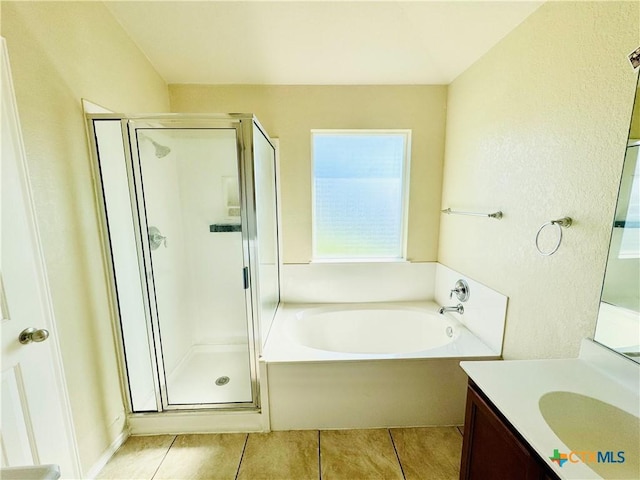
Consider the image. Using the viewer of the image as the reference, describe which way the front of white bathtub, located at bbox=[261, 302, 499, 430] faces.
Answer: facing the viewer

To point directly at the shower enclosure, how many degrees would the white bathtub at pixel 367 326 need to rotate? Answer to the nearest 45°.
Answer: approximately 45° to its right

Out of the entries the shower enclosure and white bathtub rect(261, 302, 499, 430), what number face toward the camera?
2

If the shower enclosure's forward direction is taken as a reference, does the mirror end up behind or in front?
in front

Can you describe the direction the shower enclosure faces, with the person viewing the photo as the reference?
facing the viewer

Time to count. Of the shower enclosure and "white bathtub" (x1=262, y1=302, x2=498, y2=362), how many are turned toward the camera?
2

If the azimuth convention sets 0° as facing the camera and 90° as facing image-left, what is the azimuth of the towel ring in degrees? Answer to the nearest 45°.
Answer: approximately 45°

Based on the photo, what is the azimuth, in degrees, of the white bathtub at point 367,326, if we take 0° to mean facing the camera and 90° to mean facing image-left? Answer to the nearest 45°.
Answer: approximately 0°

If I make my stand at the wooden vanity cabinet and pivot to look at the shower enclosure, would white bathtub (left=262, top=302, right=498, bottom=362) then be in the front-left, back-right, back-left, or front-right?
front-right

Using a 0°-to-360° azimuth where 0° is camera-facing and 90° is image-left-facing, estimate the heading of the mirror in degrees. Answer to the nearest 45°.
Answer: approximately 45°

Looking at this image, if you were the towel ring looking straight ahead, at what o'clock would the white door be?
The white door is roughly at 12 o'clock from the towel ring.

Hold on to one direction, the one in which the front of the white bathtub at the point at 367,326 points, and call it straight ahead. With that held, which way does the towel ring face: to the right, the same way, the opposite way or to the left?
to the right

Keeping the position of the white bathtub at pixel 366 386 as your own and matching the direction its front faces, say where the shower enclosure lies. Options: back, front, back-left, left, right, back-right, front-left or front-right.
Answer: right

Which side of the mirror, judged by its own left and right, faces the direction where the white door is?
front
